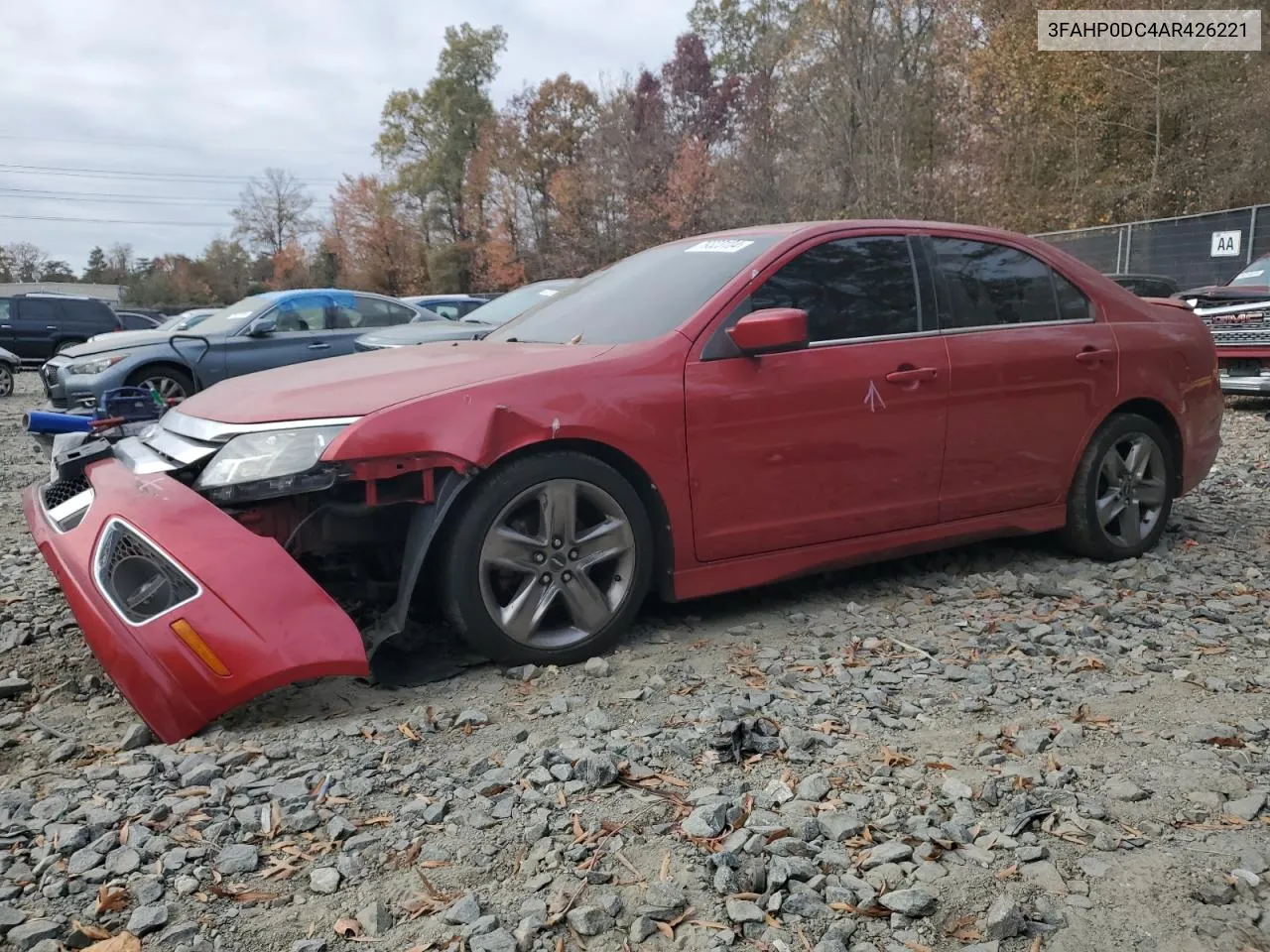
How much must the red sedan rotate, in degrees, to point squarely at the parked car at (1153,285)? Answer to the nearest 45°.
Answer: approximately 180°

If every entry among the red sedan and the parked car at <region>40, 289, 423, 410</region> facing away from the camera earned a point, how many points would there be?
0

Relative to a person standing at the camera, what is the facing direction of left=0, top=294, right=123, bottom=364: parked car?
facing to the left of the viewer

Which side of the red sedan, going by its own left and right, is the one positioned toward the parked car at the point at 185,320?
right

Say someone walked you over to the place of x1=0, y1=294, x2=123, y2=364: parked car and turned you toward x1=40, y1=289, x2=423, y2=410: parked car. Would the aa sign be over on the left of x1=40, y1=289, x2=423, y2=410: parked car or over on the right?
left
